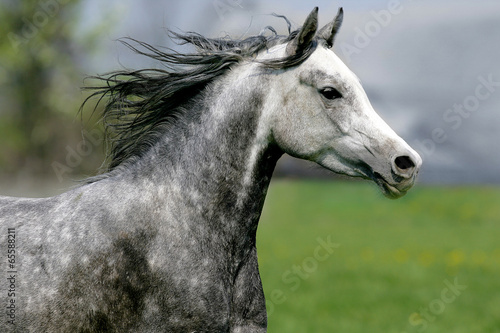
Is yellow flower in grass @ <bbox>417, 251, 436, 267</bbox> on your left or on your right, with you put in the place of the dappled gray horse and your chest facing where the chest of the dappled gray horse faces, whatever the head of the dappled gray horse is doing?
on your left

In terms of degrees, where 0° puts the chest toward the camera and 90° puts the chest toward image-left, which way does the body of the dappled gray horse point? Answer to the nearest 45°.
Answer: approximately 270°
